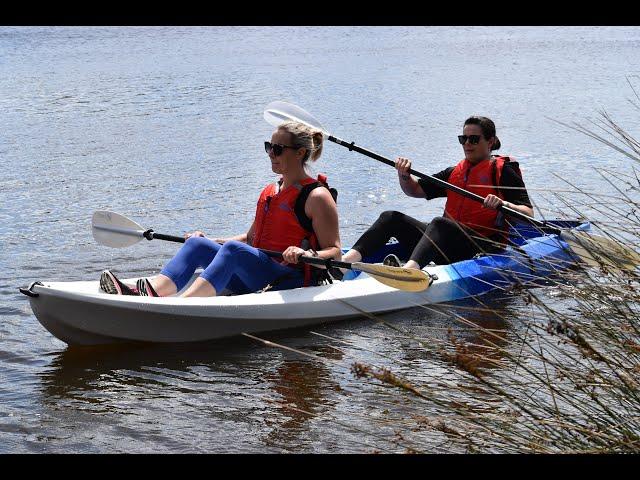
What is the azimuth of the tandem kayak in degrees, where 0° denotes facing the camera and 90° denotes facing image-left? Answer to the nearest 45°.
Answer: approximately 45°

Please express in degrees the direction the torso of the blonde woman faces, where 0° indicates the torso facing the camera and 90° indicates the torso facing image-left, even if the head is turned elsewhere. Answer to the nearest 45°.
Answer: approximately 45°
